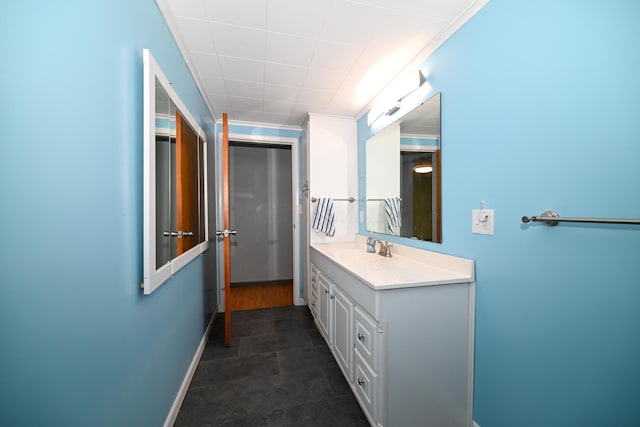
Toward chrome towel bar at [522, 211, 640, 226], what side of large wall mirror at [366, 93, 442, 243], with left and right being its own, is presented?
left

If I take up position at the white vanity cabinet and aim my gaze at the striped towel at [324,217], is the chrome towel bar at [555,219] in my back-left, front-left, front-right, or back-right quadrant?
back-right

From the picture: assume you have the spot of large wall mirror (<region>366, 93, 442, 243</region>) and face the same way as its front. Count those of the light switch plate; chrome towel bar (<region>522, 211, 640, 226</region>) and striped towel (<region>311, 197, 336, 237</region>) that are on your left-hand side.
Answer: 2

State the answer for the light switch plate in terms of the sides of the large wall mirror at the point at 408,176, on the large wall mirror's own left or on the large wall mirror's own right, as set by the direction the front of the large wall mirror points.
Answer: on the large wall mirror's own left

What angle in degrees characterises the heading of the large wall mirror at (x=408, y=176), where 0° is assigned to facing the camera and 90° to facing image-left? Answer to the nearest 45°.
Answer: approximately 45°

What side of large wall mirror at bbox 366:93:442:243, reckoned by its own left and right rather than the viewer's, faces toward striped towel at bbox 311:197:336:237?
right
